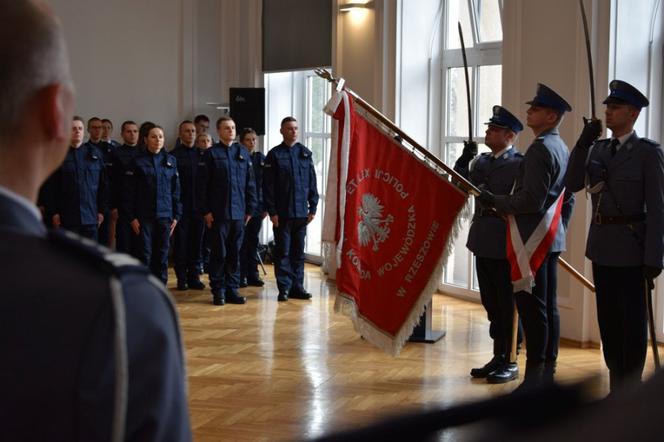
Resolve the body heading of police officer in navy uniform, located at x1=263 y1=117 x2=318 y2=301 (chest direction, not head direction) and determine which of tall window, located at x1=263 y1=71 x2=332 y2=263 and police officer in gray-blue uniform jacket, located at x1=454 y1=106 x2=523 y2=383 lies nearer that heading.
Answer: the police officer in gray-blue uniform jacket

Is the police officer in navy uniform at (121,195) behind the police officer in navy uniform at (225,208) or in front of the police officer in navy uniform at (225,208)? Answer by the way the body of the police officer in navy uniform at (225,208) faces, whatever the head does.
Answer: behind

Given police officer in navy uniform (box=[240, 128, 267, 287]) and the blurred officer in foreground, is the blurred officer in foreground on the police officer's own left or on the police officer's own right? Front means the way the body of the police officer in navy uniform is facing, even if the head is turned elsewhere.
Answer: on the police officer's own right

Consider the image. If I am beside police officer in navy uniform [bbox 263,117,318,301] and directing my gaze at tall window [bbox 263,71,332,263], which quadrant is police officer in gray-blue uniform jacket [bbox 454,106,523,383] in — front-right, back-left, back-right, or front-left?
back-right

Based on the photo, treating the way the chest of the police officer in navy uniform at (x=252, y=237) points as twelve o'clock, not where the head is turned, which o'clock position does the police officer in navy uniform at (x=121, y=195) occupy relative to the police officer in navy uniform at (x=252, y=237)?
the police officer in navy uniform at (x=121, y=195) is roughly at 4 o'clock from the police officer in navy uniform at (x=252, y=237).

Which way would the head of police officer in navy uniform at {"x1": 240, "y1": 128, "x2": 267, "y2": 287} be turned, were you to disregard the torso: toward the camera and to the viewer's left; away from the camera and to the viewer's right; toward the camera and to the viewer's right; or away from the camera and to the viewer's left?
toward the camera and to the viewer's right

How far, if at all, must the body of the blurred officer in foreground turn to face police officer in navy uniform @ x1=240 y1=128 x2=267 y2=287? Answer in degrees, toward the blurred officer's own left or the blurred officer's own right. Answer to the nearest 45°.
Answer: approximately 45° to the blurred officer's own left

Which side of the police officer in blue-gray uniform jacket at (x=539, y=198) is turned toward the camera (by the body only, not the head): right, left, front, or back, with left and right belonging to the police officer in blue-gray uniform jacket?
left

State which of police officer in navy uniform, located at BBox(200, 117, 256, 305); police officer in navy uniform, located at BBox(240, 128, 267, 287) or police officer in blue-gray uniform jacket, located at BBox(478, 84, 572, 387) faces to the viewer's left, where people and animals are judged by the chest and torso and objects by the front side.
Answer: police officer in blue-gray uniform jacket, located at BBox(478, 84, 572, 387)

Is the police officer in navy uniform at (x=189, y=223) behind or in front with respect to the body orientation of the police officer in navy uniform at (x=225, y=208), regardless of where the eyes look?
behind

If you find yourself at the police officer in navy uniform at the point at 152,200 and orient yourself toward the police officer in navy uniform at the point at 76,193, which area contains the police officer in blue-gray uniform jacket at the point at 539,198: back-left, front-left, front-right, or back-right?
back-left

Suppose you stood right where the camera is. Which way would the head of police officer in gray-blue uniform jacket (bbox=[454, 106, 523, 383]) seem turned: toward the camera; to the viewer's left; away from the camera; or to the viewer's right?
to the viewer's left
